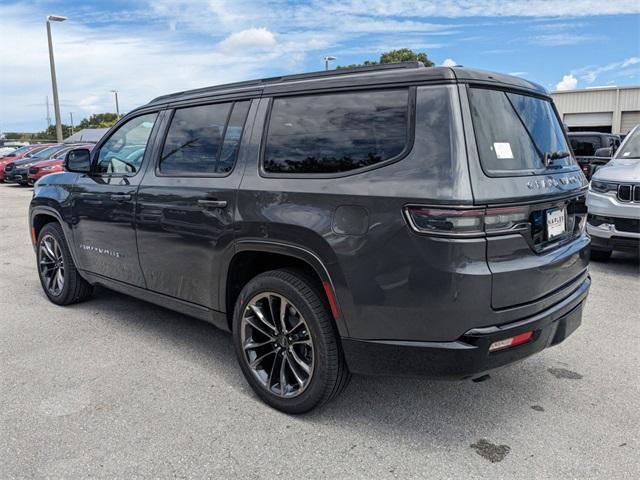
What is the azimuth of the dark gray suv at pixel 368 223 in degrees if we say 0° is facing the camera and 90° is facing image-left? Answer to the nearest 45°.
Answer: approximately 135°

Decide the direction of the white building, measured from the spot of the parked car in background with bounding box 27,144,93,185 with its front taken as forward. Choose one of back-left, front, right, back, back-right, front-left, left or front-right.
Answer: back-left

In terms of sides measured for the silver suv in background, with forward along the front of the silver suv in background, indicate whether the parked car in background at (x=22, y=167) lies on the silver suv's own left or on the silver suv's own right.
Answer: on the silver suv's own right

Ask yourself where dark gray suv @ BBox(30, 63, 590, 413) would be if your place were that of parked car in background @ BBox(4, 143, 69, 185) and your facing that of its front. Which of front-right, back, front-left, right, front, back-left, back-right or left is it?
front-left

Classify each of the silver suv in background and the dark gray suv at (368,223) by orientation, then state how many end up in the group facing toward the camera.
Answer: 1

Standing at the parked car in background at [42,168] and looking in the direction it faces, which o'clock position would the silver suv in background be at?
The silver suv in background is roughly at 10 o'clock from the parked car in background.

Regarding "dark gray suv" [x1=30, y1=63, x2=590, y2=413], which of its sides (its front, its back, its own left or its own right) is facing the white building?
right

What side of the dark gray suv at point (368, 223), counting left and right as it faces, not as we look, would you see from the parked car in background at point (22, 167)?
front

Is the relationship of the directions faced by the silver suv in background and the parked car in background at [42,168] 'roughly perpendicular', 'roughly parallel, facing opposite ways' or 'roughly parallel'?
roughly parallel

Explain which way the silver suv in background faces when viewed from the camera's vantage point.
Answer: facing the viewer

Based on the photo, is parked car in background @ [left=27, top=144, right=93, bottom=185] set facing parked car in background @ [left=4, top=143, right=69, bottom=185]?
no

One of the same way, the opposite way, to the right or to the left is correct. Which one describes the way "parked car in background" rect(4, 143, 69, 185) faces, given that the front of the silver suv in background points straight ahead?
the same way

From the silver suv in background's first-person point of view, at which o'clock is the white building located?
The white building is roughly at 6 o'clock from the silver suv in background.

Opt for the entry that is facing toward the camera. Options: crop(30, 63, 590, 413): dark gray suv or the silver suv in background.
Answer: the silver suv in background
